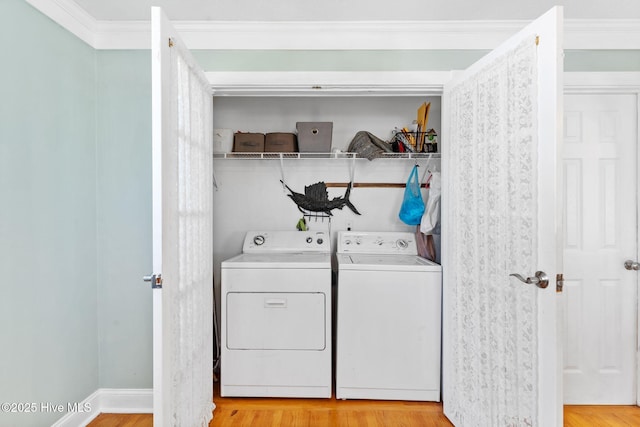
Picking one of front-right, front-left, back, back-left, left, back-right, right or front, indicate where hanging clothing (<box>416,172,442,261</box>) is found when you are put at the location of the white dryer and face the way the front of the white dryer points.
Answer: left

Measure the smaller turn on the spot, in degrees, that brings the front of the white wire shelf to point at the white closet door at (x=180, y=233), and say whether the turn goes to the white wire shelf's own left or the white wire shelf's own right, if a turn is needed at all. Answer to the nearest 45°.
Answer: approximately 45° to the white wire shelf's own right

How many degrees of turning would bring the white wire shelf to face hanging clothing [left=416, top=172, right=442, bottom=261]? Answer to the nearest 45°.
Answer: approximately 90° to its left

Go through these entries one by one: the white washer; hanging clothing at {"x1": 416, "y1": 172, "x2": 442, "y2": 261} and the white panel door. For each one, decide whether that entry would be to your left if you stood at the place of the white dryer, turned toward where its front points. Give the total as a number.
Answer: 3

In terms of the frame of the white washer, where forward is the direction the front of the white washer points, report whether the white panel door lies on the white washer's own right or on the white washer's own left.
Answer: on the white washer's own left

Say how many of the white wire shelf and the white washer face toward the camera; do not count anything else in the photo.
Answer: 2
